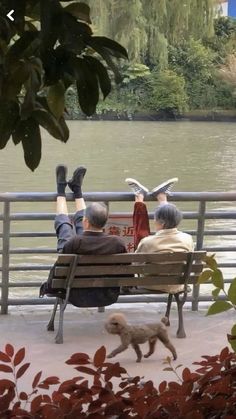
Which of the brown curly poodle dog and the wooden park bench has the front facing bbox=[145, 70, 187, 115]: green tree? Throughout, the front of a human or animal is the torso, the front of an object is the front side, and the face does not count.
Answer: the wooden park bench

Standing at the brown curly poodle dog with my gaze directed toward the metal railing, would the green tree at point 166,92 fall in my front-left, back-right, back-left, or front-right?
front-right

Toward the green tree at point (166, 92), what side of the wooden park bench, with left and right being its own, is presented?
front

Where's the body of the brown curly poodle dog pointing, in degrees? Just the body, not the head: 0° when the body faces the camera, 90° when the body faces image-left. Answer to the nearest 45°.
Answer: approximately 90°

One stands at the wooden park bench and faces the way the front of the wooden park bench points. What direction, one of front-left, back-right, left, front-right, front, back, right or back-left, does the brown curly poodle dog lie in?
back

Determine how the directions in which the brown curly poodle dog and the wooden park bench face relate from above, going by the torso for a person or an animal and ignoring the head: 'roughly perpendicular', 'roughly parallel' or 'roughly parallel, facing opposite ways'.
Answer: roughly perpendicular

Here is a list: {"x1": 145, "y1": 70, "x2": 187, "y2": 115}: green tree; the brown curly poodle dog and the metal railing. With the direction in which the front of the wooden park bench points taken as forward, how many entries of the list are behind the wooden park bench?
1

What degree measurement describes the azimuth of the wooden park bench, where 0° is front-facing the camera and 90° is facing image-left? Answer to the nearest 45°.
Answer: approximately 180°

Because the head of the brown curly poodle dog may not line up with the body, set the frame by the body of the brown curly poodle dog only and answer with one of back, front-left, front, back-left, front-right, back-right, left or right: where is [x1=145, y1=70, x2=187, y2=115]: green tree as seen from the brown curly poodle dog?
right

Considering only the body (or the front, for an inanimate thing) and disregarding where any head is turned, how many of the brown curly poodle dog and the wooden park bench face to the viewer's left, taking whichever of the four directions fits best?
1
